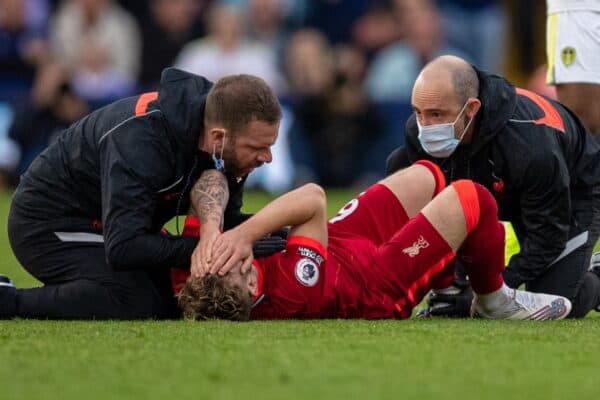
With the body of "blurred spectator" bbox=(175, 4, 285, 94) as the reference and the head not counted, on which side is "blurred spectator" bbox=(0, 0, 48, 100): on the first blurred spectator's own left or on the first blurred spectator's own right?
on the first blurred spectator's own right

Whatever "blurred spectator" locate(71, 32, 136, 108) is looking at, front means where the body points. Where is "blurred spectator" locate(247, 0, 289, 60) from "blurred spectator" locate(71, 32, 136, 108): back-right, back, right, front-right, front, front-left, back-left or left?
left

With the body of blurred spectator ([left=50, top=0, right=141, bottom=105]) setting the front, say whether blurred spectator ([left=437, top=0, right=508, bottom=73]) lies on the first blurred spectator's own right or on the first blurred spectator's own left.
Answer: on the first blurred spectator's own left

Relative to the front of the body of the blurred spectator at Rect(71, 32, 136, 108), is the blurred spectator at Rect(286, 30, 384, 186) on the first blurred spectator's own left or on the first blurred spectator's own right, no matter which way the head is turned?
on the first blurred spectator's own left

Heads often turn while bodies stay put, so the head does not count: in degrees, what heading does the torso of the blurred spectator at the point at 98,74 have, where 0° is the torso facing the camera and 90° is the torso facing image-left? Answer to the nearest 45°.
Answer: approximately 0°

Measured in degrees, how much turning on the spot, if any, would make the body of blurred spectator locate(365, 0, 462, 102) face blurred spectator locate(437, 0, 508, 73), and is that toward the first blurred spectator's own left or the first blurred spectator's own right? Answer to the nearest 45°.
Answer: approximately 135° to the first blurred spectator's own left

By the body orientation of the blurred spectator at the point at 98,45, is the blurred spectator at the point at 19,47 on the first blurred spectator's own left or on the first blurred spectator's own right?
on the first blurred spectator's own right

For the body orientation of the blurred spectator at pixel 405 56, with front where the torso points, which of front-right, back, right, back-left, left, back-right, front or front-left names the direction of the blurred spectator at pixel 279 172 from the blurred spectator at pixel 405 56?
front-right

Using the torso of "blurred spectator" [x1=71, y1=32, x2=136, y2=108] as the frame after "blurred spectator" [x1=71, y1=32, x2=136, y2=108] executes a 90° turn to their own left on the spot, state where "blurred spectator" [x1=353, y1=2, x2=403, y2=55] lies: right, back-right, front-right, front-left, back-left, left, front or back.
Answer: front

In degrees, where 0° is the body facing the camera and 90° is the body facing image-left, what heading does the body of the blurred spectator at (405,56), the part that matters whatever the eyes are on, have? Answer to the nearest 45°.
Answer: approximately 0°
